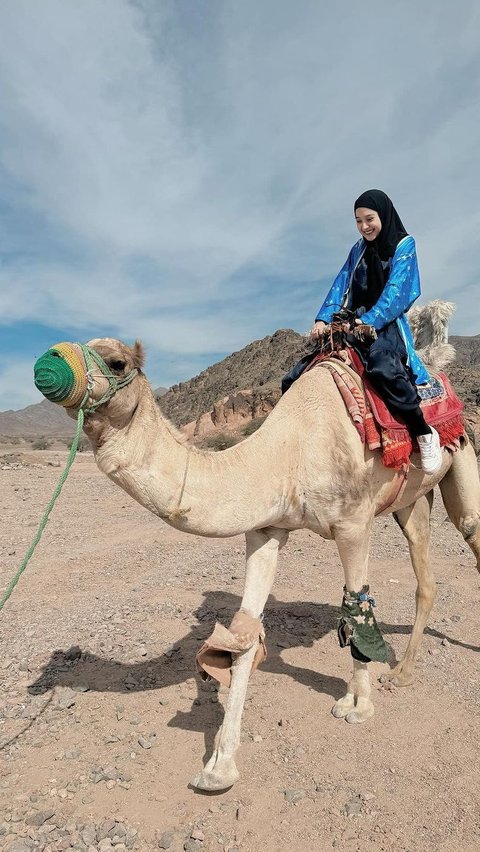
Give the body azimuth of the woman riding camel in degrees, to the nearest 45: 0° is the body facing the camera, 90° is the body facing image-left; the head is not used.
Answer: approximately 45°
